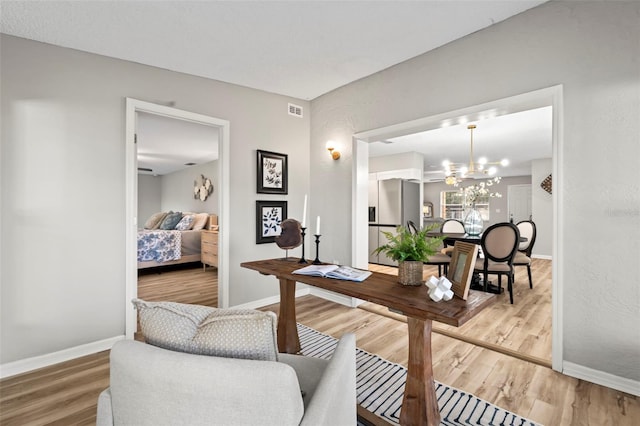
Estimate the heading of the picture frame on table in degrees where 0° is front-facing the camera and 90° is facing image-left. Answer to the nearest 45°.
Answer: approximately 45°

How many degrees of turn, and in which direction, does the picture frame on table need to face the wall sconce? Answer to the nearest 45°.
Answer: approximately 90° to its right

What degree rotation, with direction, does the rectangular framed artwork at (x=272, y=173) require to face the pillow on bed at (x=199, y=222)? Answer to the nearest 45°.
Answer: approximately 180°

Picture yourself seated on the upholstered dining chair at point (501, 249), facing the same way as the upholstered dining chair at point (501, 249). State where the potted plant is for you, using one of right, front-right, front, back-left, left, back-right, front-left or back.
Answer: back-left

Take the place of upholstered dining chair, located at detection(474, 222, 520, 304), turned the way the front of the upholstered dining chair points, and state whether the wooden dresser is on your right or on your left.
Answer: on your left

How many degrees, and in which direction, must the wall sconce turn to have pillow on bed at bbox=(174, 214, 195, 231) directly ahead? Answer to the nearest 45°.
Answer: approximately 90° to its right

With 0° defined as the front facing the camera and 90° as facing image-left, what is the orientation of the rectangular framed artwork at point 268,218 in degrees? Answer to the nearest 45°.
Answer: approximately 315°

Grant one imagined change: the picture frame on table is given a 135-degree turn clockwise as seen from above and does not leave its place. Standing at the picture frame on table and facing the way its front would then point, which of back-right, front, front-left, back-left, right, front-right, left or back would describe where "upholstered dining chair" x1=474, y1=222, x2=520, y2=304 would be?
front

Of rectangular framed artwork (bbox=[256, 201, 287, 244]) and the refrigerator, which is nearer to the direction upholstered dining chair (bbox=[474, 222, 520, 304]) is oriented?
the refrigerator

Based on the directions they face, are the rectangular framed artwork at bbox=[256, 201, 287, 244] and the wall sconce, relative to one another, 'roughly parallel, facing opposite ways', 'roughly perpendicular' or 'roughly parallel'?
roughly perpendicular

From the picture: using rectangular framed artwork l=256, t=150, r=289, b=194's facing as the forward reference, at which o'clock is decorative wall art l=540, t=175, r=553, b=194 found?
The decorative wall art is roughly at 10 o'clock from the rectangular framed artwork.

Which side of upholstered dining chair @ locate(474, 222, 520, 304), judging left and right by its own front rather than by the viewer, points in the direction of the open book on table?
back

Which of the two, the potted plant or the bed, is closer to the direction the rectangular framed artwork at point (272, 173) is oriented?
the potted plant
